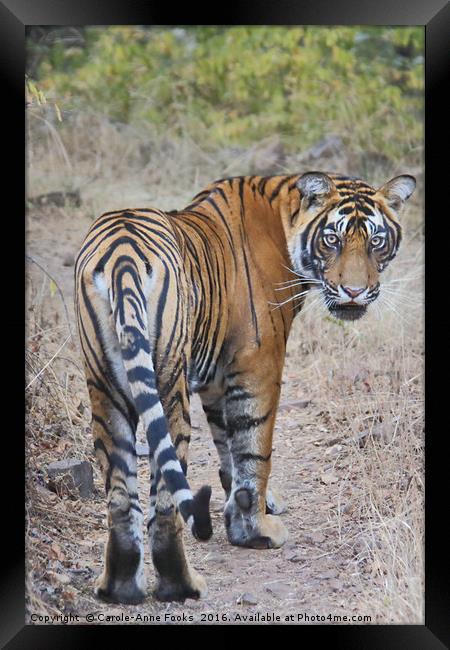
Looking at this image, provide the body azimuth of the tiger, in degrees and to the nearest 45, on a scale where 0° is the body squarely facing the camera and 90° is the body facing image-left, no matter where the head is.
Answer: approximately 225°
